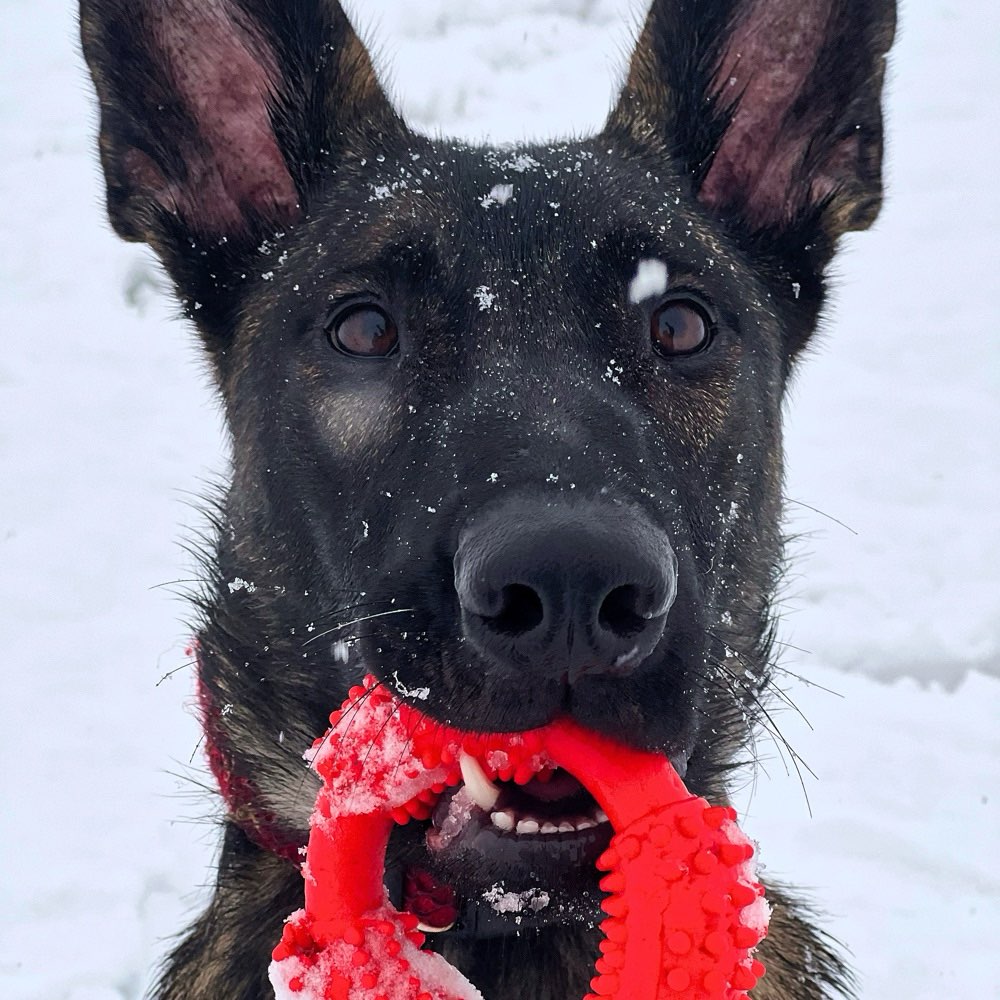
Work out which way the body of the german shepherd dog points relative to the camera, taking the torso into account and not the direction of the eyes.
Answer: toward the camera
